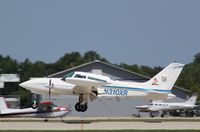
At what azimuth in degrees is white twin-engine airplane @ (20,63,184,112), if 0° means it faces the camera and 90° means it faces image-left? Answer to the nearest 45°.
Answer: approximately 90°
